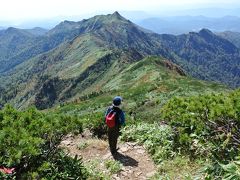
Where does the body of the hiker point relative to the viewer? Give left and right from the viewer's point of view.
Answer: facing away from the viewer and to the right of the viewer

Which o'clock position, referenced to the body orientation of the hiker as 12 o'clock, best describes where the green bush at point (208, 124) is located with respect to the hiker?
The green bush is roughly at 3 o'clock from the hiker.
